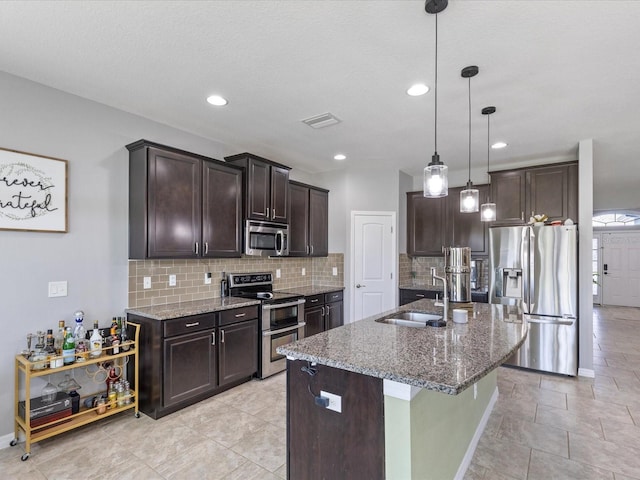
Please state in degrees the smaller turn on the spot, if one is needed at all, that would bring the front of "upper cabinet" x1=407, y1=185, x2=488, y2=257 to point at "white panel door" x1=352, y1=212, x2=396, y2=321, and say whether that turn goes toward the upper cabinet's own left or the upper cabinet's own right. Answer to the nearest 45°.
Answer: approximately 90° to the upper cabinet's own right

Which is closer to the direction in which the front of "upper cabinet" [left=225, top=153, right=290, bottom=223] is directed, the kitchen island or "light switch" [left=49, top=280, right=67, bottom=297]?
the kitchen island

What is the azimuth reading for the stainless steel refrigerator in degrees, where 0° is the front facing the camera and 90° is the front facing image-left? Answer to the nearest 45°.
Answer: approximately 0°

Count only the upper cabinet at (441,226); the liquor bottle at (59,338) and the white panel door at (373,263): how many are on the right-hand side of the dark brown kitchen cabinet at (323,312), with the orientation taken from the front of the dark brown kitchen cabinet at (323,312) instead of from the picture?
1

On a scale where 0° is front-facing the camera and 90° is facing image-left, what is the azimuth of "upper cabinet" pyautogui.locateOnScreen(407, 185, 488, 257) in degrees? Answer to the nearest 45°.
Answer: approximately 0°

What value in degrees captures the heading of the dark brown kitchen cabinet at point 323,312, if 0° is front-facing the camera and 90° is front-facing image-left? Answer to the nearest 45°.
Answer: approximately 315°

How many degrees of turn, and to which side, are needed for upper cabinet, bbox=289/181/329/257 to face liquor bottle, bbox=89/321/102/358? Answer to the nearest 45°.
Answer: approximately 90° to its right

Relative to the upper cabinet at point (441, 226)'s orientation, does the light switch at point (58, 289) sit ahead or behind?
ahead

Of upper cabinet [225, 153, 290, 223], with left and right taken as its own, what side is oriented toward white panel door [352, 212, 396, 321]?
left

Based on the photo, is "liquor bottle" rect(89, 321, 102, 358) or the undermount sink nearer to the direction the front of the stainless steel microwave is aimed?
the undermount sink

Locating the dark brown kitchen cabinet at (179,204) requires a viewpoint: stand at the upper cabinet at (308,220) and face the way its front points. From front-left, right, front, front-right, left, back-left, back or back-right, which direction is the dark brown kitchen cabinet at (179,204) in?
right

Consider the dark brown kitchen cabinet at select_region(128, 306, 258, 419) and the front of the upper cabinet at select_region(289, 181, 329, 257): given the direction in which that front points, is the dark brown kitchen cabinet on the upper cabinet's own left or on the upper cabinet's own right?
on the upper cabinet's own right

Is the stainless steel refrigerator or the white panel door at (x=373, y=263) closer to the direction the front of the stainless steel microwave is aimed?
the stainless steel refrigerator

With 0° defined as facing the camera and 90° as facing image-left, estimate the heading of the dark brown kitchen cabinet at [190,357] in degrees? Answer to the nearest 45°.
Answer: approximately 315°

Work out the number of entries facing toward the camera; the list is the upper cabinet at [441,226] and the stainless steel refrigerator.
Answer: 2
